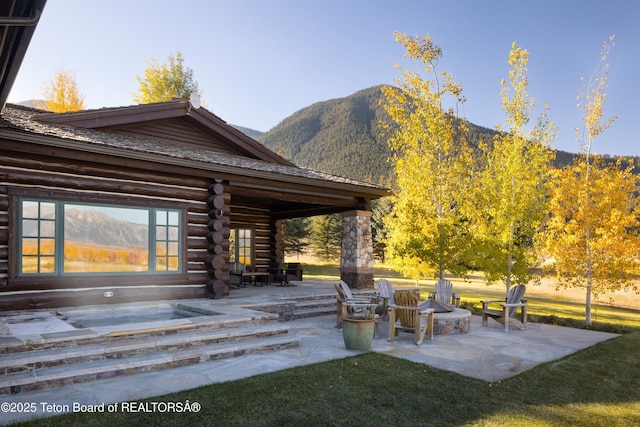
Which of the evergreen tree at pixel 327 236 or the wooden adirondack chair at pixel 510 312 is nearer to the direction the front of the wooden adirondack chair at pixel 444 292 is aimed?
the wooden adirondack chair

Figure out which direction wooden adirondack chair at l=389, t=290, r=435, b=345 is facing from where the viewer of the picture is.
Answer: facing away from the viewer and to the right of the viewer

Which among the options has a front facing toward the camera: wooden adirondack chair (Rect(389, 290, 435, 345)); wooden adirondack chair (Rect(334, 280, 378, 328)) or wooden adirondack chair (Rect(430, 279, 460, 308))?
wooden adirondack chair (Rect(430, 279, 460, 308))

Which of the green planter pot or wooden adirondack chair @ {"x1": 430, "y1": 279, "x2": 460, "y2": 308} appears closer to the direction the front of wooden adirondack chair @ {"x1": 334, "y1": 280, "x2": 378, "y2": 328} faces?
the wooden adirondack chair

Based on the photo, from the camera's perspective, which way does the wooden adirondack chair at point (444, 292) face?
toward the camera

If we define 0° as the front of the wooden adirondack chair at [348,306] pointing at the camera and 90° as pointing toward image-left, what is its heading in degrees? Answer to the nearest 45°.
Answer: approximately 270°

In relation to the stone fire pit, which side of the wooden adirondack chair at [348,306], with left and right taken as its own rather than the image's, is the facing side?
front

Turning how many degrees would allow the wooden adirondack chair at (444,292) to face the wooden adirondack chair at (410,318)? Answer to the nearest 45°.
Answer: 0° — it already faces it

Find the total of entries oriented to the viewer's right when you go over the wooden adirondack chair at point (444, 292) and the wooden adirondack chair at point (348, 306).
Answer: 1
